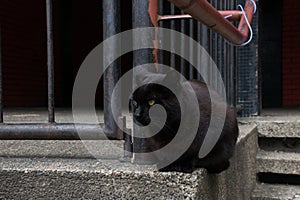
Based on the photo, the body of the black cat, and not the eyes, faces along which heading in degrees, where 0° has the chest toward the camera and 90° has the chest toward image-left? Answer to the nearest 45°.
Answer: approximately 45°

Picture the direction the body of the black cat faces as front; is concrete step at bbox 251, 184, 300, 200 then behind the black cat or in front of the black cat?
behind
